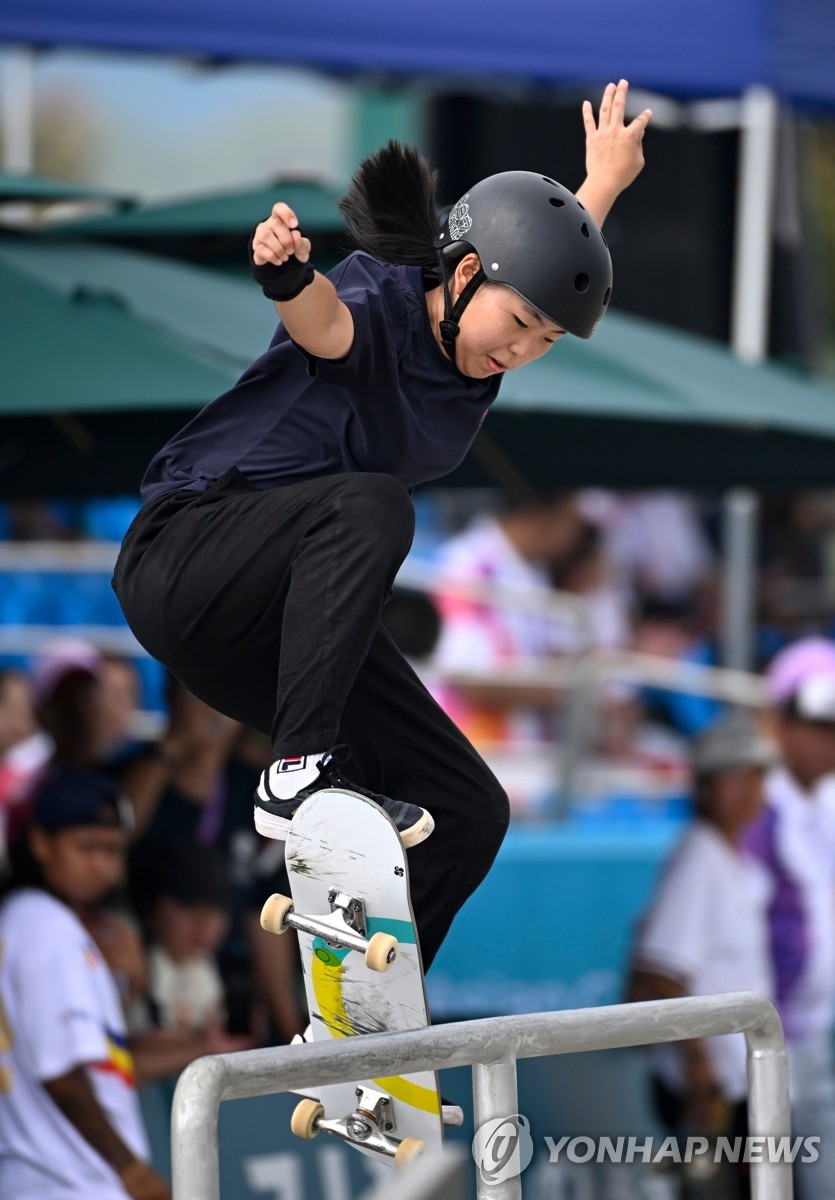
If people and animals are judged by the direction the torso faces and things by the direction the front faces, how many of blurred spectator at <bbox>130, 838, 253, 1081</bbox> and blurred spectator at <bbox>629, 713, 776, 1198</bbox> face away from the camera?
0

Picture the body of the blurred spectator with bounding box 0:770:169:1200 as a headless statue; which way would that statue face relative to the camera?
to the viewer's right

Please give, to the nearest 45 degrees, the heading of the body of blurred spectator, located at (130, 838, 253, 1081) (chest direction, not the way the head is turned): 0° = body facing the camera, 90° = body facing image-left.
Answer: approximately 315°

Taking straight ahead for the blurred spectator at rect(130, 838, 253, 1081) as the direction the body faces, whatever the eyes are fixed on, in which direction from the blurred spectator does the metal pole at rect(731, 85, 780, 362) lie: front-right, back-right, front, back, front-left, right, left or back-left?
left
